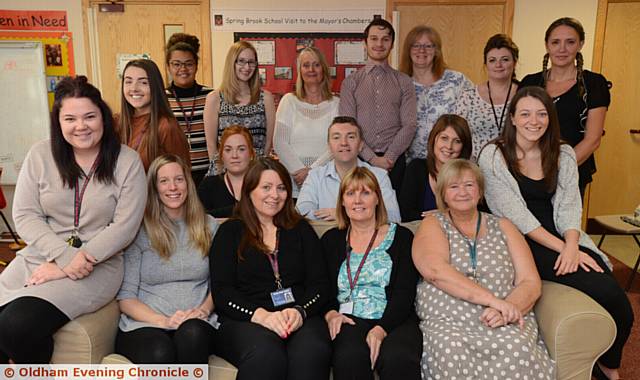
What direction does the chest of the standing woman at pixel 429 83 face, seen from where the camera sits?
toward the camera

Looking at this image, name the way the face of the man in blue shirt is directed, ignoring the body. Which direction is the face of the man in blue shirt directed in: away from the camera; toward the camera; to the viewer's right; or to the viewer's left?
toward the camera

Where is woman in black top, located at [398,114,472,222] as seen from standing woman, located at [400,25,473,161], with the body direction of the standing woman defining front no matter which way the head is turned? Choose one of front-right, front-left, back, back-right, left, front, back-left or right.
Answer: front

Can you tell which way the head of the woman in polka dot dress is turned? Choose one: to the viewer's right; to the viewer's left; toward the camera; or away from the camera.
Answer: toward the camera

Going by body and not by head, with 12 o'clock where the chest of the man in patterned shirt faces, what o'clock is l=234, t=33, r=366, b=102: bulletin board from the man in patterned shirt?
The bulletin board is roughly at 5 o'clock from the man in patterned shirt.

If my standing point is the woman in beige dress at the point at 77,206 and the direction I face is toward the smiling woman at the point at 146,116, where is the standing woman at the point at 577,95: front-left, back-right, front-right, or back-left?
front-right

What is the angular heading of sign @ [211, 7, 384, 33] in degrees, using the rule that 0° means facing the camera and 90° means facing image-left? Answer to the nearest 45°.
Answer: approximately 0°

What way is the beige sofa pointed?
toward the camera

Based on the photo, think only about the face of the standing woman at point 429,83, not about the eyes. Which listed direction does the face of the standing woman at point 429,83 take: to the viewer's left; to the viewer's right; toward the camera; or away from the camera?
toward the camera

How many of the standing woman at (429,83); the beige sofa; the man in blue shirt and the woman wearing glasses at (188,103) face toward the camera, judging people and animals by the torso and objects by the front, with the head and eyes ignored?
4

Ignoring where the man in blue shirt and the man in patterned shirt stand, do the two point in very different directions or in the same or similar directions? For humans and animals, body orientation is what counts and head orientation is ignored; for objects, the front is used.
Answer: same or similar directions

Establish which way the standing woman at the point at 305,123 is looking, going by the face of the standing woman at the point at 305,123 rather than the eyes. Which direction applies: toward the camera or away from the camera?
toward the camera
